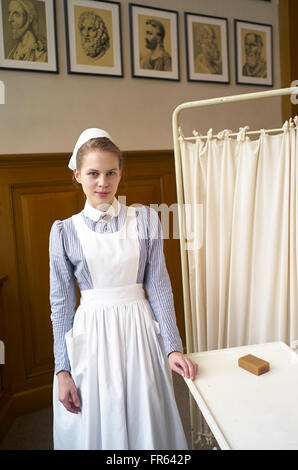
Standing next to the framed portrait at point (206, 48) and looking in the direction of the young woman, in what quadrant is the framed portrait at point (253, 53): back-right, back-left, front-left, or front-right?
back-left

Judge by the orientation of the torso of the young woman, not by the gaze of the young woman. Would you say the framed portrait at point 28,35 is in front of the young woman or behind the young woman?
behind

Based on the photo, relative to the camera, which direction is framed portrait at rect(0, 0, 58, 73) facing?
toward the camera

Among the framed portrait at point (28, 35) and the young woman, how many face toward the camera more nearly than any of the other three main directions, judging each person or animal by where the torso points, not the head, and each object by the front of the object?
2

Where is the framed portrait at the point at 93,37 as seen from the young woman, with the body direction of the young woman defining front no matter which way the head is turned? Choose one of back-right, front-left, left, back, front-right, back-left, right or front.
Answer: back

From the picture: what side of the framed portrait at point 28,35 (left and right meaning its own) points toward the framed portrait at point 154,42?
left
